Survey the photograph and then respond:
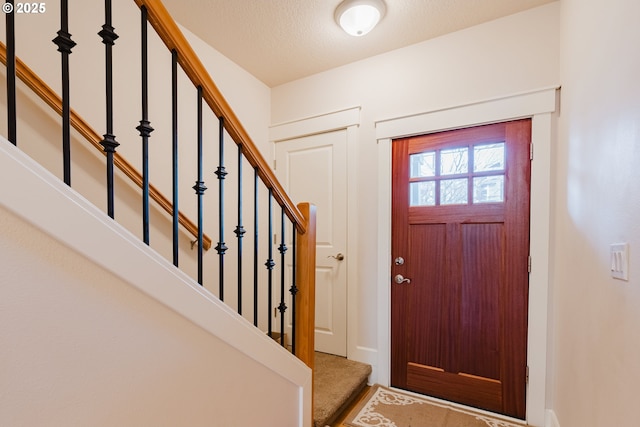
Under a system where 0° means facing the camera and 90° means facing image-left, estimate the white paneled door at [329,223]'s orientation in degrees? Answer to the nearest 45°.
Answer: approximately 45°

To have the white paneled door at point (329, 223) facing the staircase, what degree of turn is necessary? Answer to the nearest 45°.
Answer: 0° — it already faces it

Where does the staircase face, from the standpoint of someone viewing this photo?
facing away from the viewer and to the right of the viewer

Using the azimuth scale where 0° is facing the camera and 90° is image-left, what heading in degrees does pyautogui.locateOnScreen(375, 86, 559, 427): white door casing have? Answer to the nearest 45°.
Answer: approximately 45°

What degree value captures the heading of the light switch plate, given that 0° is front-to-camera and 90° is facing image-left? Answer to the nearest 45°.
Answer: approximately 45°

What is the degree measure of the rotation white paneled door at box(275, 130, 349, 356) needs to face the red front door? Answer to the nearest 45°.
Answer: approximately 90° to its left

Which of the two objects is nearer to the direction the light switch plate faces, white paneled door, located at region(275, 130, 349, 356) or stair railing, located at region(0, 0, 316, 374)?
the stair railing
